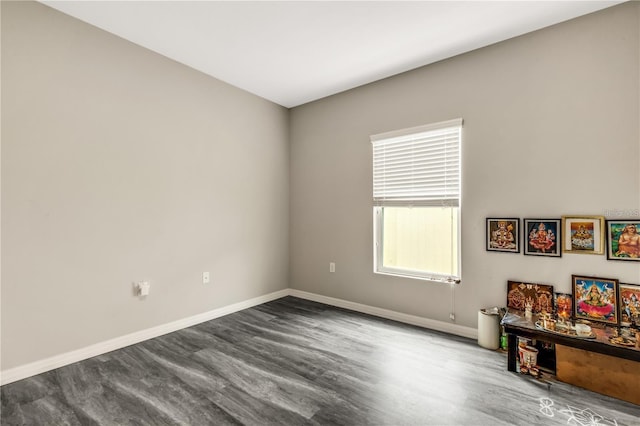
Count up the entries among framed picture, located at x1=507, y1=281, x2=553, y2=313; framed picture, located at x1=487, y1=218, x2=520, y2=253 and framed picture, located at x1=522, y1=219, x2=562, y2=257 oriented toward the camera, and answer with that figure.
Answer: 3

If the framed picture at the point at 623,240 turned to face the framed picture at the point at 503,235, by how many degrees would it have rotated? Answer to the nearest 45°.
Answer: approximately 90° to its right

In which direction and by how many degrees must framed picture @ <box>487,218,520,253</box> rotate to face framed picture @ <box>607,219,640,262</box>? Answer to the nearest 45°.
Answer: approximately 90° to its left
